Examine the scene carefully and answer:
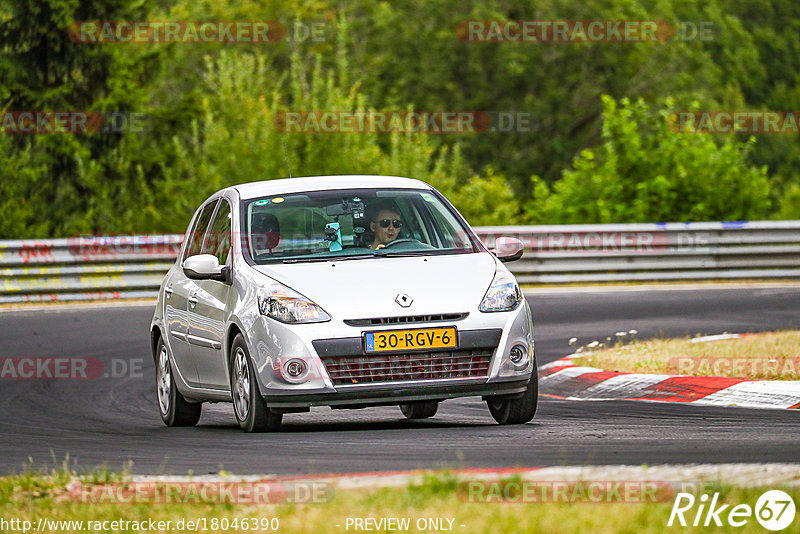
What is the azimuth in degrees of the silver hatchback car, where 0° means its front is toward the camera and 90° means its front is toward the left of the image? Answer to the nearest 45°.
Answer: approximately 0°

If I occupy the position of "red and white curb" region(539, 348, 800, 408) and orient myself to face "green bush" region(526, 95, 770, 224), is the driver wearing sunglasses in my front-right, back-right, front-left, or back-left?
back-left

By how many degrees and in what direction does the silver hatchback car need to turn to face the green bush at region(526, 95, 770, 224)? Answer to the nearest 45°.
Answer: approximately 180°

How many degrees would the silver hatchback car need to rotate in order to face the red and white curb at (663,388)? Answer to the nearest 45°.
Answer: approximately 135° to its left

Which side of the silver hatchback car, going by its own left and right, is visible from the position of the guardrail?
back
